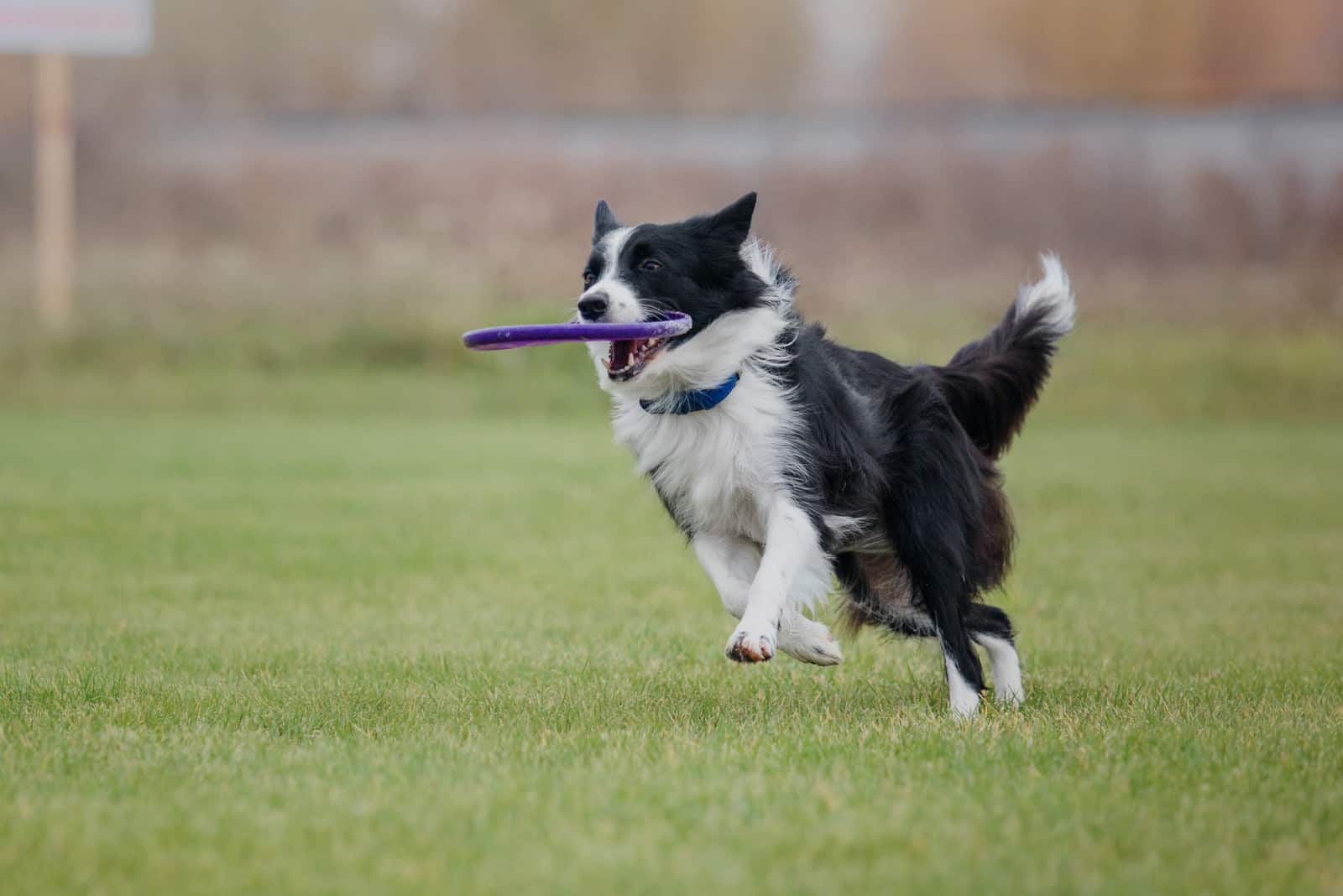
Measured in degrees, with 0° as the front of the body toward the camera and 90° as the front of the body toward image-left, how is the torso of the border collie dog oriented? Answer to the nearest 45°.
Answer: approximately 45°
